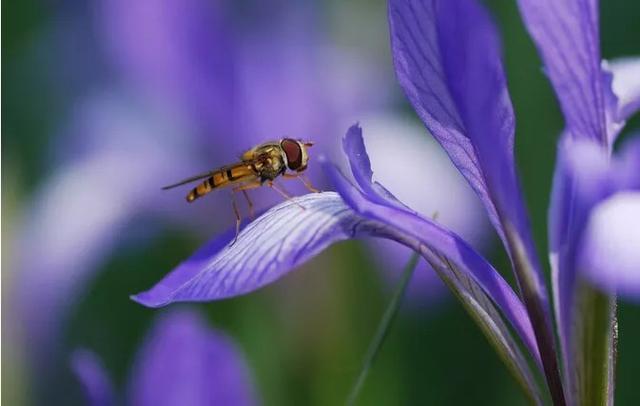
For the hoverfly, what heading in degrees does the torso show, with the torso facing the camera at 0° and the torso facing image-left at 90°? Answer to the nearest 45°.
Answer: approximately 270°

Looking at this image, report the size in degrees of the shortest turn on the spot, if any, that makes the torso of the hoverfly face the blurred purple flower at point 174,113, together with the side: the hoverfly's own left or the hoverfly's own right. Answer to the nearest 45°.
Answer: approximately 90° to the hoverfly's own left
